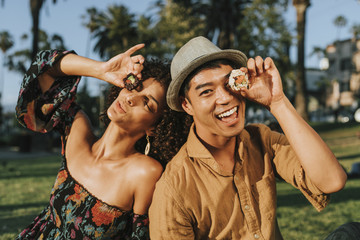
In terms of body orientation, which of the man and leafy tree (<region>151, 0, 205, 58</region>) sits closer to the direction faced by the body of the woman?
the man

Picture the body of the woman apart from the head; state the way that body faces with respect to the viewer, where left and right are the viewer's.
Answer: facing the viewer

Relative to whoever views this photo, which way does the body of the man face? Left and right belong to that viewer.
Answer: facing the viewer and to the right of the viewer

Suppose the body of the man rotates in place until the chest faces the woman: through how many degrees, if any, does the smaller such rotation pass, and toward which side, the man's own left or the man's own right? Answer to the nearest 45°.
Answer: approximately 135° to the man's own right

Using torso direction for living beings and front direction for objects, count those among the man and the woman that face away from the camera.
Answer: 0

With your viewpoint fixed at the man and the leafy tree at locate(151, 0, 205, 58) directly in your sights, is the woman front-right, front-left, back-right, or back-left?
front-left

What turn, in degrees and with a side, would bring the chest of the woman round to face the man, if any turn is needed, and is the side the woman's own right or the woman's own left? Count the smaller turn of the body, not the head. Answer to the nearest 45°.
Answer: approximately 45° to the woman's own left

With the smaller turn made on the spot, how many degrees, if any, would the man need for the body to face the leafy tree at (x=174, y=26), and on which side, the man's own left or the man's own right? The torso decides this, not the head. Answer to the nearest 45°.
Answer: approximately 135° to the man's own left
